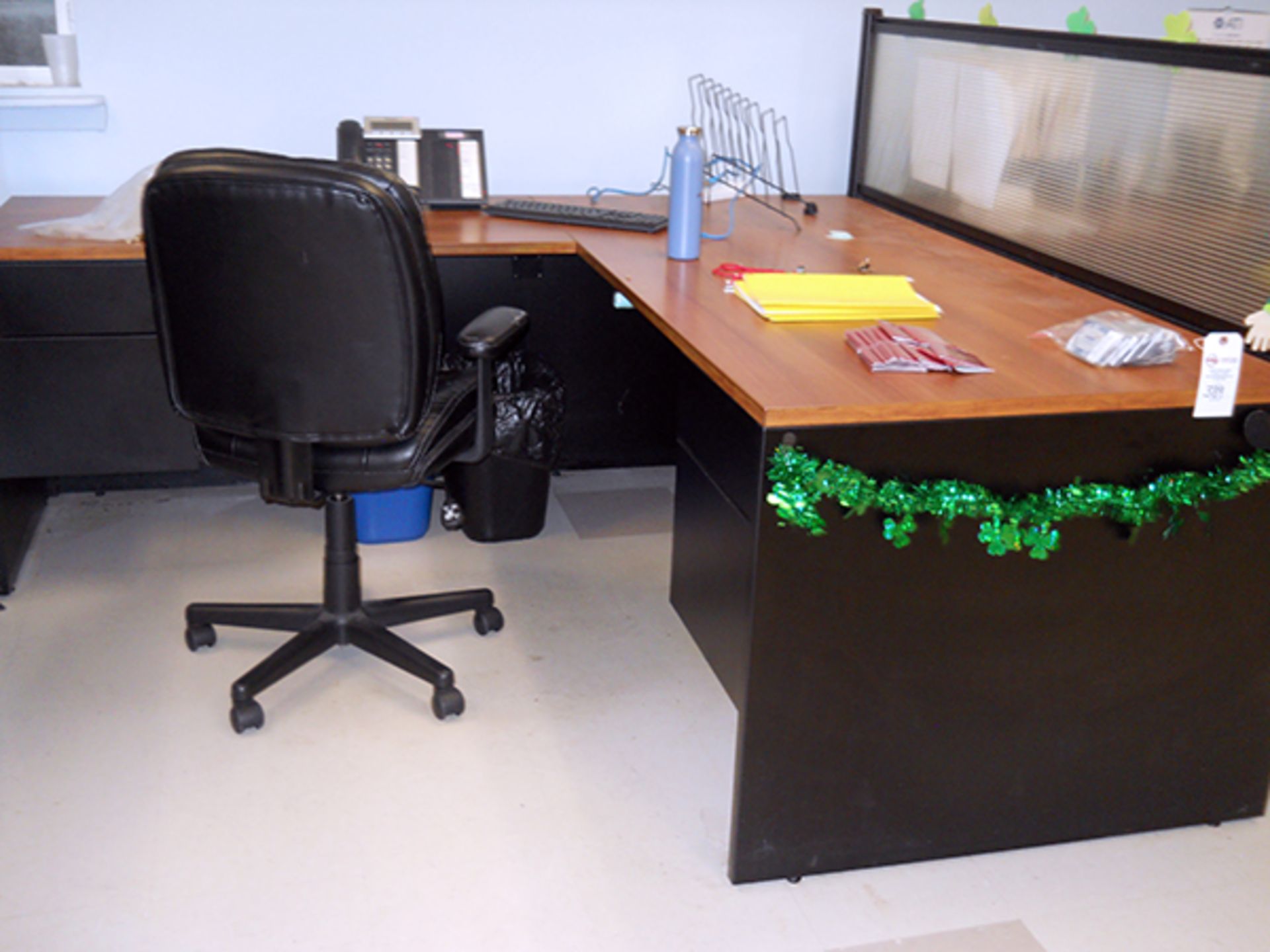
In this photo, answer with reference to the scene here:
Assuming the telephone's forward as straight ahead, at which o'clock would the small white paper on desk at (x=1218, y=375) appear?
The small white paper on desk is roughly at 11 o'clock from the telephone.

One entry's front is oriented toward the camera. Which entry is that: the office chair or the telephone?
the telephone

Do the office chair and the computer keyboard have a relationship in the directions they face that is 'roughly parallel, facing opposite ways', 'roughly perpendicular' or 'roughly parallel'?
roughly parallel, facing opposite ways

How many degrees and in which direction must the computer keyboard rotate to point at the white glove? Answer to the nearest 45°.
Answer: approximately 90° to its left

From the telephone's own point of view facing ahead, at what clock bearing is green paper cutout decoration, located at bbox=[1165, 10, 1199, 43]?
The green paper cutout decoration is roughly at 10 o'clock from the telephone.

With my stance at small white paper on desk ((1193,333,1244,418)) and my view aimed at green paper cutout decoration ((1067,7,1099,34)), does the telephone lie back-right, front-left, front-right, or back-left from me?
front-left

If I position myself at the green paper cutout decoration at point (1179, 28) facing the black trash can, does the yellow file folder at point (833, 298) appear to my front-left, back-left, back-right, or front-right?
front-left

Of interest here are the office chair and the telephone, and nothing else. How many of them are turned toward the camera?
1

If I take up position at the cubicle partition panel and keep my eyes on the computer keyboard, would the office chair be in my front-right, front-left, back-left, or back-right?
front-left

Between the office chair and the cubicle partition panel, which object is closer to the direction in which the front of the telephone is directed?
the office chair

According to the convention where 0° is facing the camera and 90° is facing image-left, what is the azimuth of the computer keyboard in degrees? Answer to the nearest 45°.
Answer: approximately 45°

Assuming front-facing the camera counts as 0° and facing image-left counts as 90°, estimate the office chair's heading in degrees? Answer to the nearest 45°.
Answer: approximately 225°

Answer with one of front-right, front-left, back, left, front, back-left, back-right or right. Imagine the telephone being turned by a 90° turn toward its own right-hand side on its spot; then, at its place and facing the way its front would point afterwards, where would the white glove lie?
back-left

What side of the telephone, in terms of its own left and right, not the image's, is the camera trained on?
front

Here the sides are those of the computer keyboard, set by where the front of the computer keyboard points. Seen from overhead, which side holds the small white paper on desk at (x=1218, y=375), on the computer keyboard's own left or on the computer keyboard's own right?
on the computer keyboard's own left

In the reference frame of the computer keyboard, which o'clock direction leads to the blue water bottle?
The blue water bottle is roughly at 10 o'clock from the computer keyboard.
